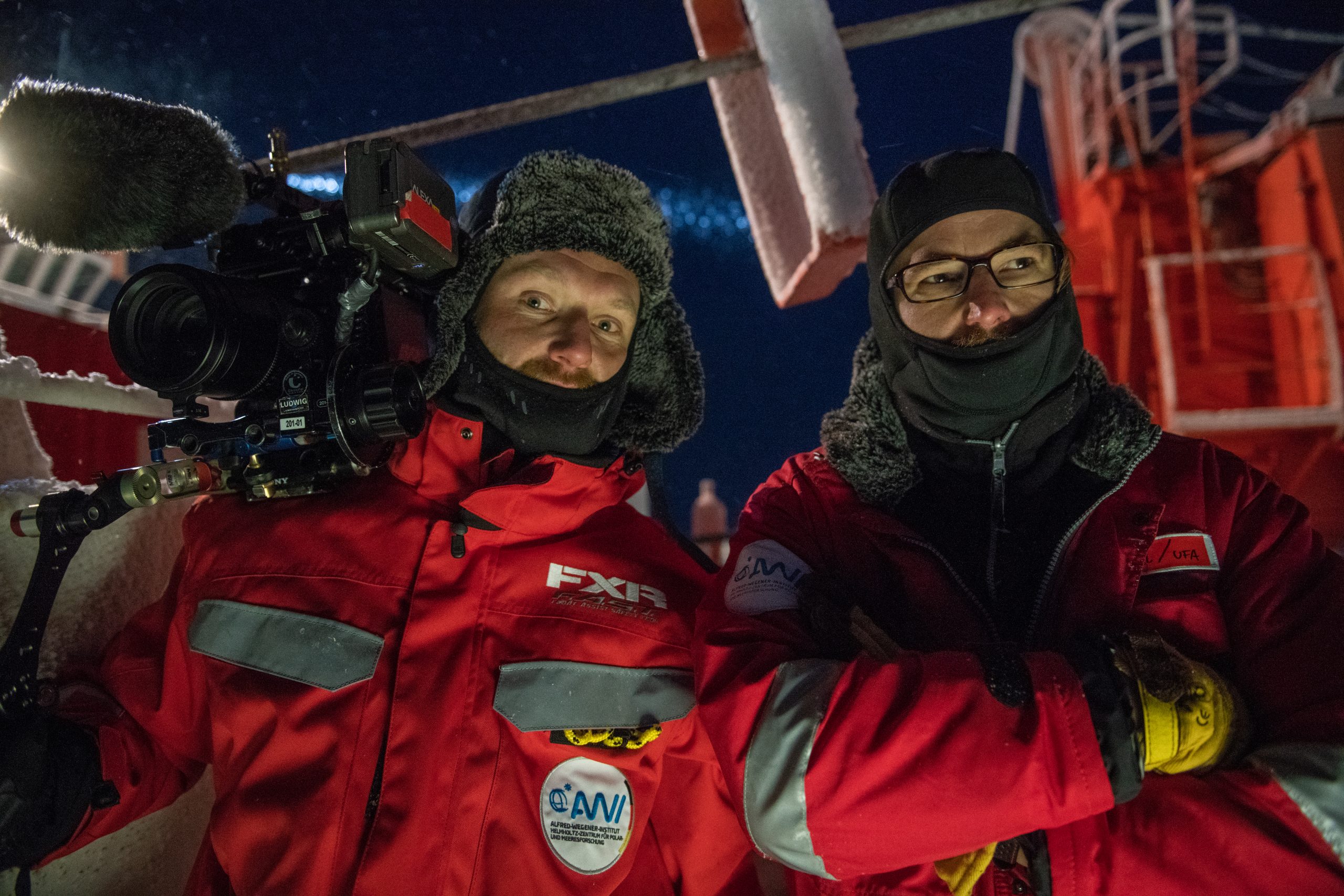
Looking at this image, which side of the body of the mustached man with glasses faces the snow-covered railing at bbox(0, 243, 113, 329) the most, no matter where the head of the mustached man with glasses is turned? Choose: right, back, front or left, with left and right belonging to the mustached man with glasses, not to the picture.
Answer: right

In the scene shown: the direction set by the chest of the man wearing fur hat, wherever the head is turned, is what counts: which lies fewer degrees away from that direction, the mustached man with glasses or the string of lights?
the mustached man with glasses

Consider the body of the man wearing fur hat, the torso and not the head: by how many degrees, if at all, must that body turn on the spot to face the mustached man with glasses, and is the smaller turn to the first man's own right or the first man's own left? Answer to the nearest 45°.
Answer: approximately 45° to the first man's own left

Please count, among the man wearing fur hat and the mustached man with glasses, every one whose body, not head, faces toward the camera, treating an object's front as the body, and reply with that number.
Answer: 2

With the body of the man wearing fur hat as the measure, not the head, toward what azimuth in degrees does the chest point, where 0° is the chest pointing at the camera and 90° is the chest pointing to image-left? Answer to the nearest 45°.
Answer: approximately 0°

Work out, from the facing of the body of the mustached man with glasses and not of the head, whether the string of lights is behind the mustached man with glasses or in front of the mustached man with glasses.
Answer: behind
